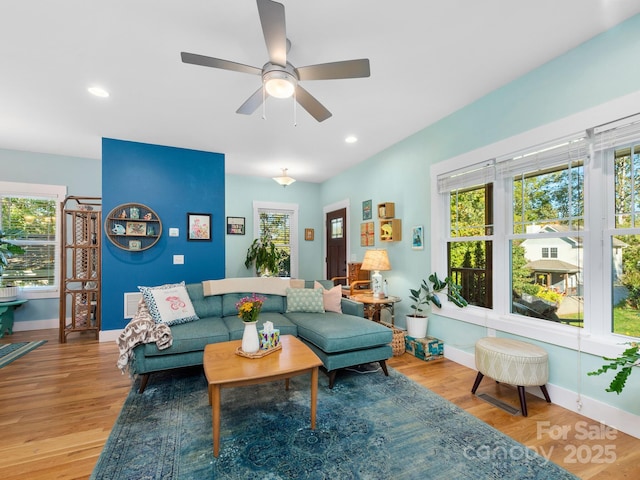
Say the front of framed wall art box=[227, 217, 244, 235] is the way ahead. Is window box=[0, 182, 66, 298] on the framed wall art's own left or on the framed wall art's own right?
on the framed wall art's own right

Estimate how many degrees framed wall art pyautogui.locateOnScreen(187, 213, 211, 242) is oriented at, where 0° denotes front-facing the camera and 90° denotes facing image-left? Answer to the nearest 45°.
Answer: approximately 0°

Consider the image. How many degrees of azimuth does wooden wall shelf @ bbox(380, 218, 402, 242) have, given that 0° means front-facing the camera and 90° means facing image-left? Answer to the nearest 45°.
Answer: approximately 45°

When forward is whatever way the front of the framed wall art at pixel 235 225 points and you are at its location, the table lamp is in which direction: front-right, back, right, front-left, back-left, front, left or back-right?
front-left

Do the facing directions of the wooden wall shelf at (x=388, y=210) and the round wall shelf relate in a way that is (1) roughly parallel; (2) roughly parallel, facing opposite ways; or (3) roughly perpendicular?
roughly perpendicular

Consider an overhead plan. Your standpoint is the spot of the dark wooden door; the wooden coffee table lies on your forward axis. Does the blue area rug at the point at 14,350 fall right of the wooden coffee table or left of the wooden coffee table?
right

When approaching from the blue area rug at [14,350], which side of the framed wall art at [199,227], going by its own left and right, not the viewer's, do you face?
right

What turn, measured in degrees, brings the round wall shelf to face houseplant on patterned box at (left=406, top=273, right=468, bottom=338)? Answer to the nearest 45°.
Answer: approximately 45° to its left
